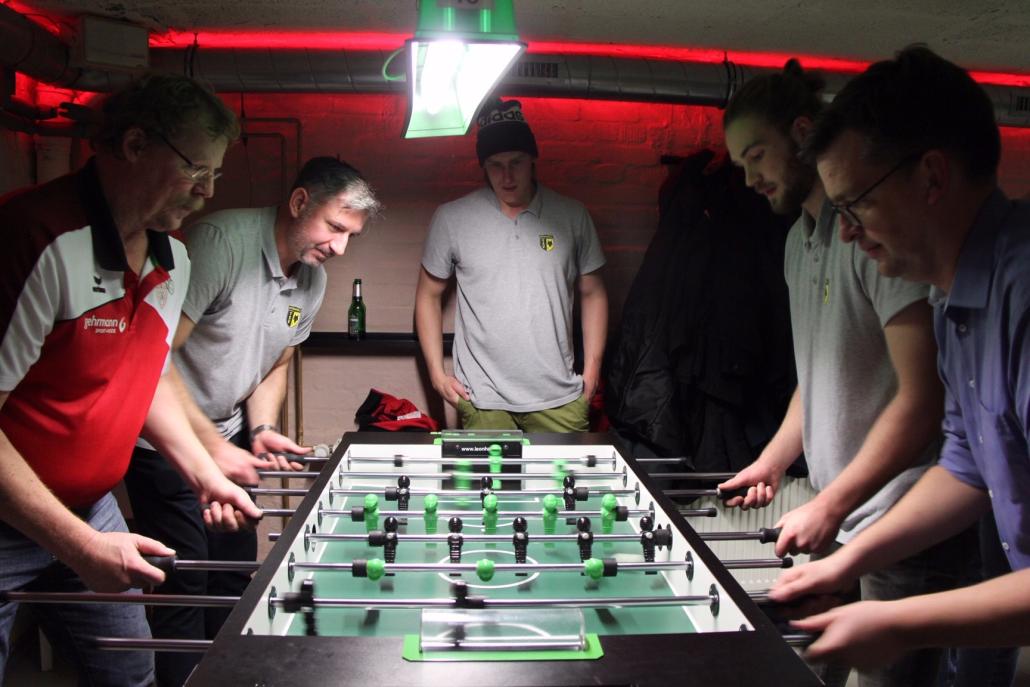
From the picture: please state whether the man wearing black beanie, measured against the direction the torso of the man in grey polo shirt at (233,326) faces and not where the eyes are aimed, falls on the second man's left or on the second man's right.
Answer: on the second man's left

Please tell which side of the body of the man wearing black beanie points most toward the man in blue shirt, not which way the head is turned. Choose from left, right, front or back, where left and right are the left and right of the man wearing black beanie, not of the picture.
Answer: front

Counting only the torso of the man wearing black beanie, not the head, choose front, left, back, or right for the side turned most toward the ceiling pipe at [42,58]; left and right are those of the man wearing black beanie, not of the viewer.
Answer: right

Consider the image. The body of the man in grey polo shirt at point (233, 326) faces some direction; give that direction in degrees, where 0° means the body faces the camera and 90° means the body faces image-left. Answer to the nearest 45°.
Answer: approximately 315°

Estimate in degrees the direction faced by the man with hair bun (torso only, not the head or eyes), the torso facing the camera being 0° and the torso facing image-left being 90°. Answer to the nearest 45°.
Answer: approximately 45°

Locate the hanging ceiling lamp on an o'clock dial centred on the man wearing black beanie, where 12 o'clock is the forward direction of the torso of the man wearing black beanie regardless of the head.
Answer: The hanging ceiling lamp is roughly at 12 o'clock from the man wearing black beanie.

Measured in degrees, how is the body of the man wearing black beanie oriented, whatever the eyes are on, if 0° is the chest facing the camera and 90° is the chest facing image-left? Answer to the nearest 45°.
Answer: approximately 0°

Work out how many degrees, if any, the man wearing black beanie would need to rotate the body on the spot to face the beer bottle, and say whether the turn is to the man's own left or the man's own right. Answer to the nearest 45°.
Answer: approximately 135° to the man's own right

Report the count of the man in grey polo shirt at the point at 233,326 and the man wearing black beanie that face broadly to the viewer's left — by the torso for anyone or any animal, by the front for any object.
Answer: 0

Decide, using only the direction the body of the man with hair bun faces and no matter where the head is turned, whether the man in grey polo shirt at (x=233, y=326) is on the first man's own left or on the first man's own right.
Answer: on the first man's own right
